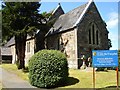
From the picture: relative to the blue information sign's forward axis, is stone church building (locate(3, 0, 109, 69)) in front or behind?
behind

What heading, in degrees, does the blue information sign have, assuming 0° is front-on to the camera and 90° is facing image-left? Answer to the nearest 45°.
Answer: approximately 0°

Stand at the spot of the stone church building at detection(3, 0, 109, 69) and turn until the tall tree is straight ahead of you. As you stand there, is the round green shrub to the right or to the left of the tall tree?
left

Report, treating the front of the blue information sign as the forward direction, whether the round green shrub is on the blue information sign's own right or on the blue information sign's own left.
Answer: on the blue information sign's own right

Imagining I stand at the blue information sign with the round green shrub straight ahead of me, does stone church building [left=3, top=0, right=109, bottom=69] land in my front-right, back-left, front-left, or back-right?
front-right

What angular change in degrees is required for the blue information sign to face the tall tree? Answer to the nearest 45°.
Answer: approximately 135° to its right

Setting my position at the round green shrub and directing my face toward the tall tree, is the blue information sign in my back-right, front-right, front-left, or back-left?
back-right
